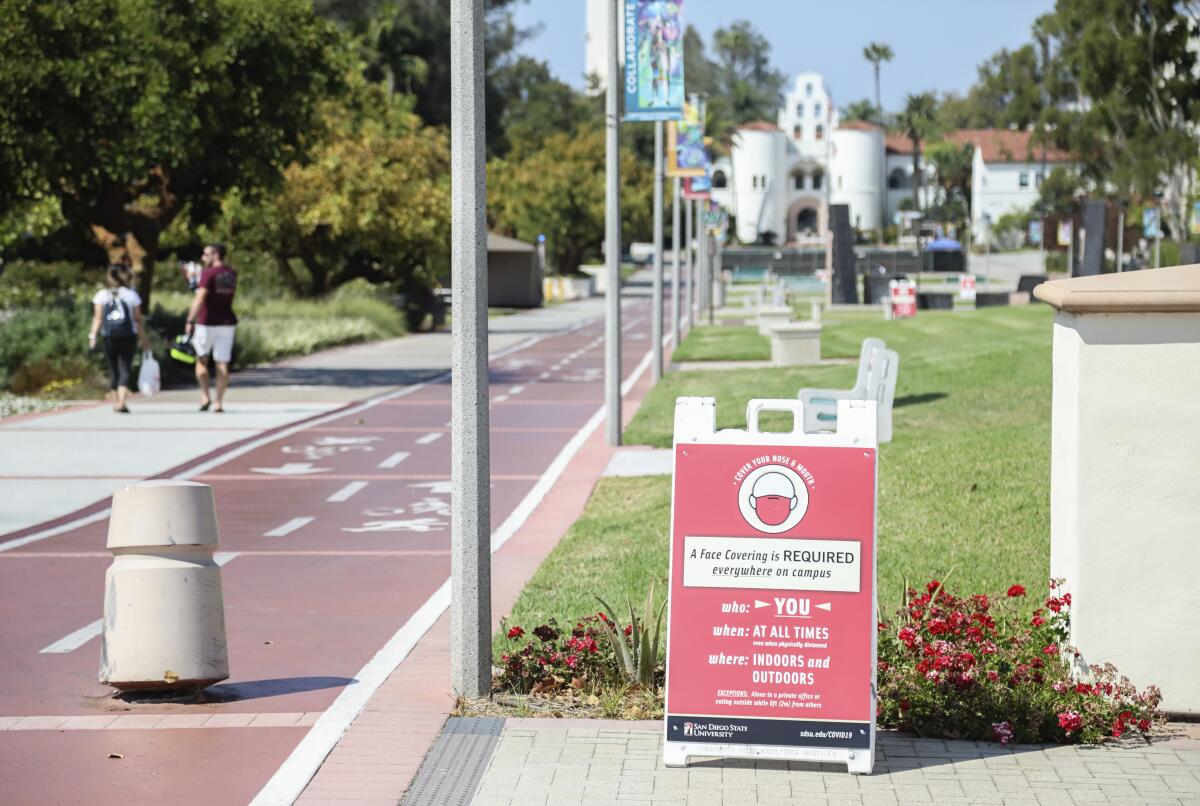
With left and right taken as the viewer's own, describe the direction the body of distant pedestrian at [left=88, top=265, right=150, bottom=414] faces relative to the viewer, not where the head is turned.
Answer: facing away from the viewer

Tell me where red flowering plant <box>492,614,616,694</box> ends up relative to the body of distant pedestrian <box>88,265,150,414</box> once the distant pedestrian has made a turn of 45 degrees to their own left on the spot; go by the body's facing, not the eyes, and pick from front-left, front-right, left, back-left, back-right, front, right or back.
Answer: back-left

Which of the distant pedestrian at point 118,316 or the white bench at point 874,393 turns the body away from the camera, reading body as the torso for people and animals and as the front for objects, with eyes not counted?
the distant pedestrian

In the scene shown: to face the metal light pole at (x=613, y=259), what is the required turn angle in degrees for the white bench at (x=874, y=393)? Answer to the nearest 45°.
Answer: approximately 45° to its right

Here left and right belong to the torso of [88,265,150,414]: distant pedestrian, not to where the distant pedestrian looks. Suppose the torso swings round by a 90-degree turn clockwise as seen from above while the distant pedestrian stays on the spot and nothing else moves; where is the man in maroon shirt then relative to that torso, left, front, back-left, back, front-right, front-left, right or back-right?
front

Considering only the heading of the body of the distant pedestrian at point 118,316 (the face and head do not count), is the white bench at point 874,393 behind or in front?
behind

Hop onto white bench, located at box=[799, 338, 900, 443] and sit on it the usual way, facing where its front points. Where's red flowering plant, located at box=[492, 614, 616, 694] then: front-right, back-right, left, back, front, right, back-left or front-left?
left

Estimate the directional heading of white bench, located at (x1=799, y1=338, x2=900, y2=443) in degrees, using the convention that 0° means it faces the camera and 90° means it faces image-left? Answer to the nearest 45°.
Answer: approximately 90°

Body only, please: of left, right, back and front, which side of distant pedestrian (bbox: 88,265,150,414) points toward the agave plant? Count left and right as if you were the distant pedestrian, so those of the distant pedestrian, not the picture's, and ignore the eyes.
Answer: back

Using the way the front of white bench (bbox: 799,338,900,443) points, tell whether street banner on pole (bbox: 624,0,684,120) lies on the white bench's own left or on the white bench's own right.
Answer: on the white bench's own right

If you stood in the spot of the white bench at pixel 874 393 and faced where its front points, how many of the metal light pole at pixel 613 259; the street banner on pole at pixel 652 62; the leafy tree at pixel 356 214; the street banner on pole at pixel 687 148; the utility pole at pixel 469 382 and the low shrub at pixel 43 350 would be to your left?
1

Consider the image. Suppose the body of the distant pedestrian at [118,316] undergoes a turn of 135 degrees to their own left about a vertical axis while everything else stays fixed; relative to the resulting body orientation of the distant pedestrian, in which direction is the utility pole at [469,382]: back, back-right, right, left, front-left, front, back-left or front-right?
front-left

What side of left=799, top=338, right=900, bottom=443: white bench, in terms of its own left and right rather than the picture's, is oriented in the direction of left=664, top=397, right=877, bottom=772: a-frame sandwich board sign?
left

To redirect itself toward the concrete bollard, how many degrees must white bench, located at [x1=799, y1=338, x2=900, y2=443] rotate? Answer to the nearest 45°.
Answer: approximately 90° to its left

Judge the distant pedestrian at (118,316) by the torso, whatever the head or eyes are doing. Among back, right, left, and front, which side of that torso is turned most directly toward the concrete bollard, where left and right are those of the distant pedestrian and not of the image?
back

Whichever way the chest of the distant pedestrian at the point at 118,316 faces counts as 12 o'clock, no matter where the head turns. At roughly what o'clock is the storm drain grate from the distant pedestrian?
The storm drain grate is roughly at 6 o'clock from the distant pedestrian.

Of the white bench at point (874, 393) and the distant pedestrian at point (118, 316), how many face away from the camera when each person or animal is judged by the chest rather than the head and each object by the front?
1
